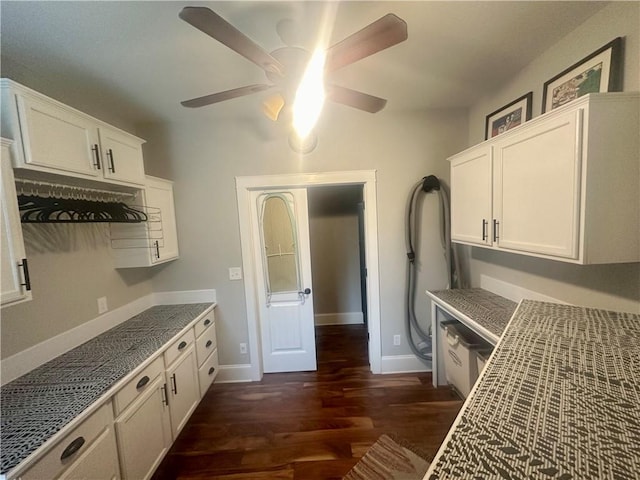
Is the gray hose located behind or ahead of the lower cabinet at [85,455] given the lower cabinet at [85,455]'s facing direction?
ahead

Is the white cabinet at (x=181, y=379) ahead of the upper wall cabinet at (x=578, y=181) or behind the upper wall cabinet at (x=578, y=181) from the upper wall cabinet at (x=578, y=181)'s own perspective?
ahead

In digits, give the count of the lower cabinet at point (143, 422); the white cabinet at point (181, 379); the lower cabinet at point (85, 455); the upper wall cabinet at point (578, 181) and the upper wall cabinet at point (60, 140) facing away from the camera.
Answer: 0

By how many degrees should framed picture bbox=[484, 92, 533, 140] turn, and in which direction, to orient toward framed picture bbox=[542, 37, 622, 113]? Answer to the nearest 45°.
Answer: approximately 90° to its left

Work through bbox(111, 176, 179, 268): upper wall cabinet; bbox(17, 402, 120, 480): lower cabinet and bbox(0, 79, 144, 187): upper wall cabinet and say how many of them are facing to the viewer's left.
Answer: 0

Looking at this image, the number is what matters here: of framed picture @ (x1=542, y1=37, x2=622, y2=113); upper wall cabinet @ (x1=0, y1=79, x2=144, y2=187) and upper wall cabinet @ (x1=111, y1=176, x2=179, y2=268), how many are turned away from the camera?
0

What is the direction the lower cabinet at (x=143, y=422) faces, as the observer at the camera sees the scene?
facing the viewer and to the right of the viewer

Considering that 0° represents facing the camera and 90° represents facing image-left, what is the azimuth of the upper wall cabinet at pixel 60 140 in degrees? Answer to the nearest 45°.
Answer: approximately 315°

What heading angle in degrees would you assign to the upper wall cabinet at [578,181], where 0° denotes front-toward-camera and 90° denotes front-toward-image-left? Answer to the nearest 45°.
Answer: approximately 45°

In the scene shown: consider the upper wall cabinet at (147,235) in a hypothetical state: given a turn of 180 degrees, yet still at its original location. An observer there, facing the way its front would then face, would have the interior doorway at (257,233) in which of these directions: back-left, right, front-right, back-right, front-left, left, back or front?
back-right

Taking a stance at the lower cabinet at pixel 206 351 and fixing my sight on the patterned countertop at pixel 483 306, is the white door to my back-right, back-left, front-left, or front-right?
front-left

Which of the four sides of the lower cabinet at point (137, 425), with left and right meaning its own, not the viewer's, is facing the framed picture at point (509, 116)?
front

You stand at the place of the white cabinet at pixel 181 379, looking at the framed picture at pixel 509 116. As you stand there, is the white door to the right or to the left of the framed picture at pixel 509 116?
left

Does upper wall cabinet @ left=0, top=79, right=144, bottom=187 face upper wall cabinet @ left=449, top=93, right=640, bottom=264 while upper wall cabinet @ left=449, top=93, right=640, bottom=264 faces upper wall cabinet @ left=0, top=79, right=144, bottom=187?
yes

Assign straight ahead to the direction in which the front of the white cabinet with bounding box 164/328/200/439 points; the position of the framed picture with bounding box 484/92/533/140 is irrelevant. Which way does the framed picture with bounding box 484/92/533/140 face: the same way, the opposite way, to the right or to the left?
the opposite way
